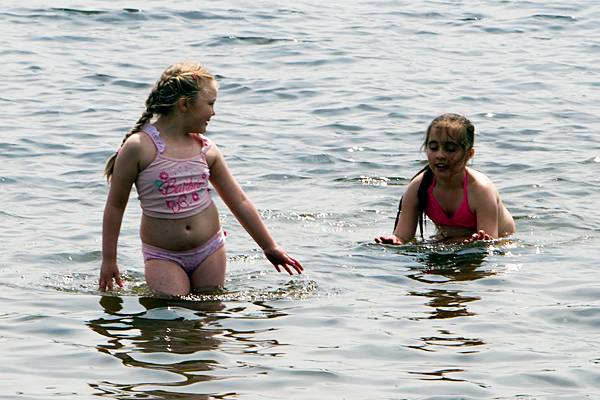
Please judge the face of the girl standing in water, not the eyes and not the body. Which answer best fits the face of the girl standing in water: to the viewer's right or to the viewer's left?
to the viewer's right

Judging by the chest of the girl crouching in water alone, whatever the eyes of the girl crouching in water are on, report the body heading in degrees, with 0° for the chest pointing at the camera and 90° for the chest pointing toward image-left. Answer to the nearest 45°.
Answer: approximately 45°

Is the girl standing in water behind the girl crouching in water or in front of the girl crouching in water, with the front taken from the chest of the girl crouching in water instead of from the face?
in front
